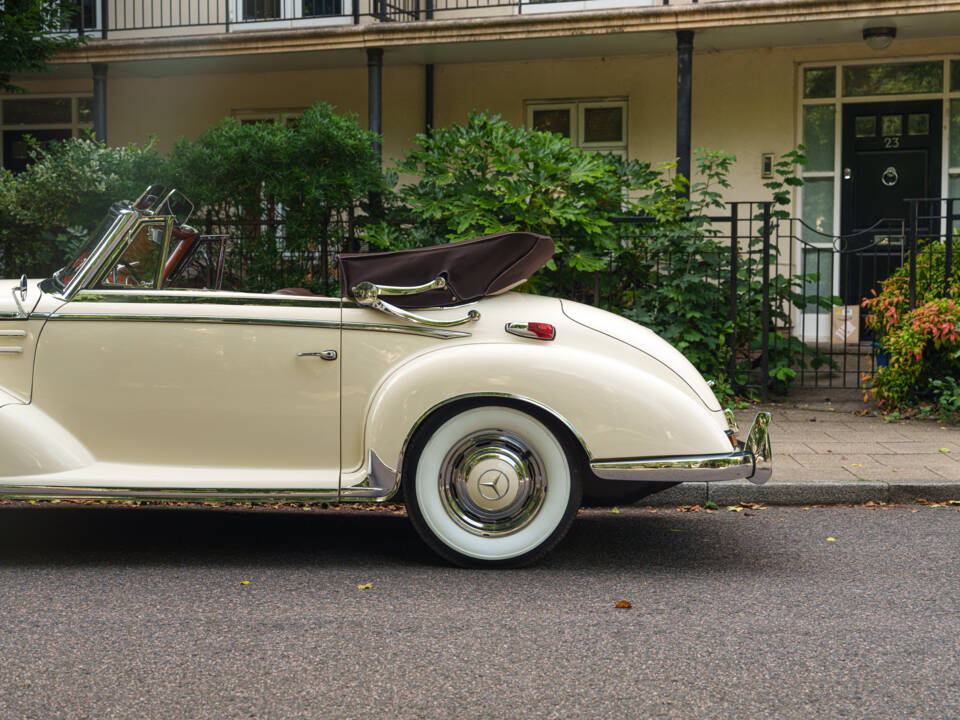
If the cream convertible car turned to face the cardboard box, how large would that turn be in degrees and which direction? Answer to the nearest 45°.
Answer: approximately 135° to its right

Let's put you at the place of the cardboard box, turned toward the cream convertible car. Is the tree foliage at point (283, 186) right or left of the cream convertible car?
right

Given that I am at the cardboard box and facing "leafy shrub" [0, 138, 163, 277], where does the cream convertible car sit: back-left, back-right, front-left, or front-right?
front-left

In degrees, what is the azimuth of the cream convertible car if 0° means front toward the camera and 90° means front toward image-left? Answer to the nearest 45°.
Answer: approximately 90°

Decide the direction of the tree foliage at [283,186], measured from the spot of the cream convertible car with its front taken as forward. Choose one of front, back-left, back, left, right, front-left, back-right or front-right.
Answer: right

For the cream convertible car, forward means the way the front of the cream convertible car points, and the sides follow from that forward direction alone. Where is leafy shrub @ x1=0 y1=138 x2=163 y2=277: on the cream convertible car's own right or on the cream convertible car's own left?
on the cream convertible car's own right

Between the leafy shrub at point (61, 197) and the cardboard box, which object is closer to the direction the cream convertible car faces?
the leafy shrub

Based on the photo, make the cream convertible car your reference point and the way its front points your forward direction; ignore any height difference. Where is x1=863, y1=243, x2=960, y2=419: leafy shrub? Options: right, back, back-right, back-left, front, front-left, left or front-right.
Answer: back-right

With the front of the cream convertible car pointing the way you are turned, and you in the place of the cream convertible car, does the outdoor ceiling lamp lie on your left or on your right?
on your right
